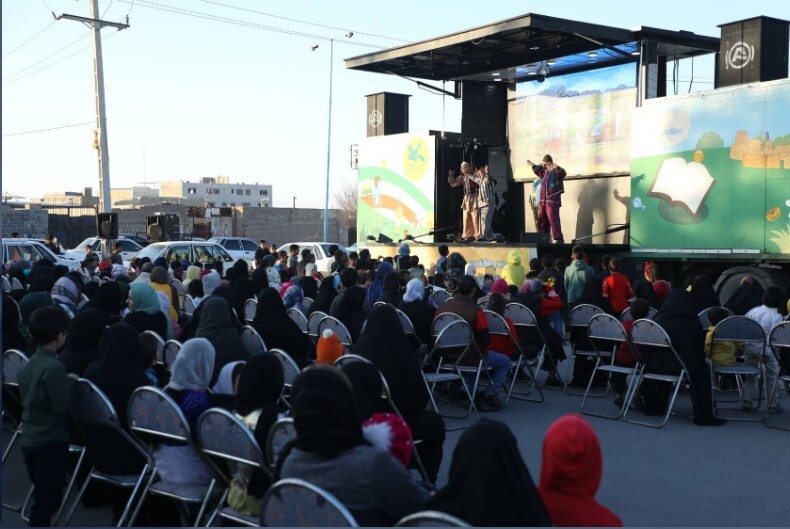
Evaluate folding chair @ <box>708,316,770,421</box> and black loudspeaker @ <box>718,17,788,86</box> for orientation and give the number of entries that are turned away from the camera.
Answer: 1

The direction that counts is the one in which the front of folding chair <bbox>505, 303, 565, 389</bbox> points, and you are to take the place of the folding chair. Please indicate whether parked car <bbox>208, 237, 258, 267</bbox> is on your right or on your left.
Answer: on your left

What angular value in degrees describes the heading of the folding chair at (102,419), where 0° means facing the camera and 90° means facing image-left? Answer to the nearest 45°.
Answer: approximately 225°

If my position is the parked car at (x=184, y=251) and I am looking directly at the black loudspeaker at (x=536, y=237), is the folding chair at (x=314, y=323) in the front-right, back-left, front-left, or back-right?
front-right

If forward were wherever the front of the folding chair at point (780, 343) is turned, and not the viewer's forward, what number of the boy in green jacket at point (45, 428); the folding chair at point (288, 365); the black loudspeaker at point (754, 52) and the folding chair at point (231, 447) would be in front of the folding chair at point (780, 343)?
1

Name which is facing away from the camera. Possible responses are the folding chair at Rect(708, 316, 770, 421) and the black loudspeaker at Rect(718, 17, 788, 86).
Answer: the folding chair

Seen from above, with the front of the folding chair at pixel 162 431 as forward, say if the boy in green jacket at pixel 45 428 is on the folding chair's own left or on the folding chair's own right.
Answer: on the folding chair's own left

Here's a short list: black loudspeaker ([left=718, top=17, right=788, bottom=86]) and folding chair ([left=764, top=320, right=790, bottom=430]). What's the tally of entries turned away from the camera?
1

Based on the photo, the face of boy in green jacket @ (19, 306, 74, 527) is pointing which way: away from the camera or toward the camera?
away from the camera

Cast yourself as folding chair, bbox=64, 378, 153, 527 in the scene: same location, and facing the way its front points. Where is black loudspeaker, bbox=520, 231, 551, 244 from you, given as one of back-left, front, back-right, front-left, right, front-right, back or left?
front

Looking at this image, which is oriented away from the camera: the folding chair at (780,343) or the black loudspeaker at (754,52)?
the folding chair

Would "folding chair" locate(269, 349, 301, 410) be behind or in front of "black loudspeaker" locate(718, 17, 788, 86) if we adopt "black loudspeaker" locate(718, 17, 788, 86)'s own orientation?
in front

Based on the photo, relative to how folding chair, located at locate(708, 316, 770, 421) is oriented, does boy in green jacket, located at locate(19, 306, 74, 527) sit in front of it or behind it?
behind

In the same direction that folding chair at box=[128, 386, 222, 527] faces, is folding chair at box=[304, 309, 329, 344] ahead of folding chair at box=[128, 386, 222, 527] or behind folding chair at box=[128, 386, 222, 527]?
ahead

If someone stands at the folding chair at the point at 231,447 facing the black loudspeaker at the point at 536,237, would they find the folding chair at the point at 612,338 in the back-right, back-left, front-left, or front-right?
front-right

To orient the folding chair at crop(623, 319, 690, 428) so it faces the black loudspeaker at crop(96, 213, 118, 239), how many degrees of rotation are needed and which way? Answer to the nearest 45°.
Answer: approximately 90° to its left

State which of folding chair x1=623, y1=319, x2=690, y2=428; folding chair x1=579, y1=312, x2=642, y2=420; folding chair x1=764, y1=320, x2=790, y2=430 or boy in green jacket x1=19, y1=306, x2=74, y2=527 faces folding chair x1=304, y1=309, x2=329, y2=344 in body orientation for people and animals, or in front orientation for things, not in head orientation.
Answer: the boy in green jacket

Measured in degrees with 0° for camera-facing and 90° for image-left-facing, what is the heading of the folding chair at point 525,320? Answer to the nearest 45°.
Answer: approximately 225°

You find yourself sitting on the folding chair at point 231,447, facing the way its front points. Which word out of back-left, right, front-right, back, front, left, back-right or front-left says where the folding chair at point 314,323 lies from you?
front-left
